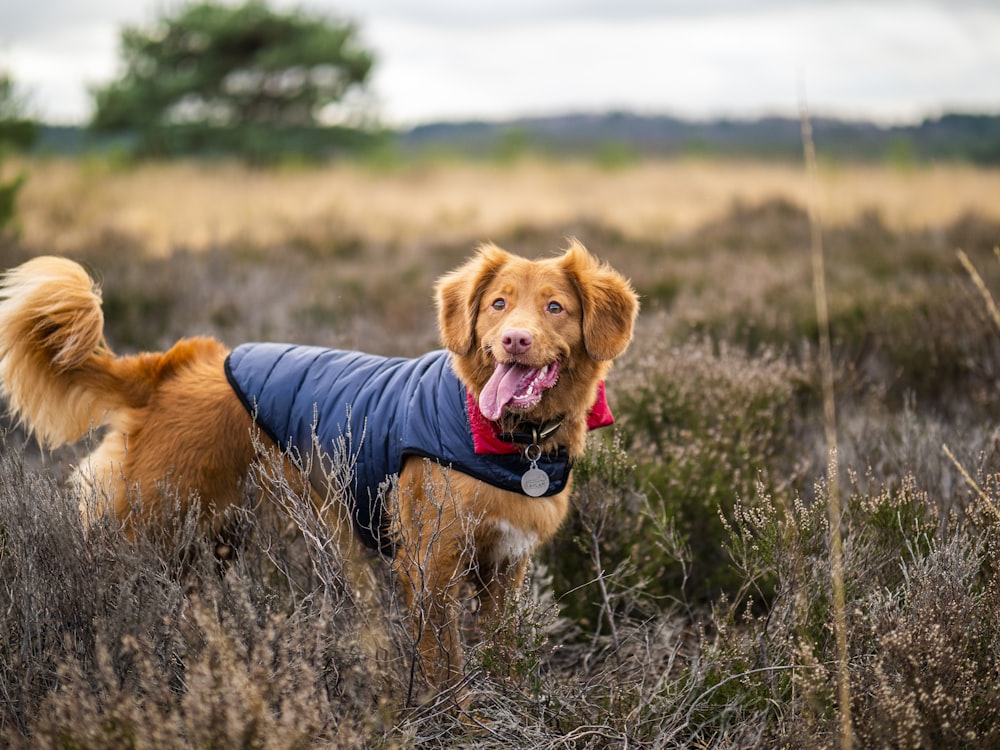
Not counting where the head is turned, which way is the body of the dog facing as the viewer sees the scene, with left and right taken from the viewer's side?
facing the viewer and to the right of the viewer

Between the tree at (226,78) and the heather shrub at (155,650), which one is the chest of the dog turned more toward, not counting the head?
the heather shrub

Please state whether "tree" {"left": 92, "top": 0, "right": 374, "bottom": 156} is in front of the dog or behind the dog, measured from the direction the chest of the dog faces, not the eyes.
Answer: behind

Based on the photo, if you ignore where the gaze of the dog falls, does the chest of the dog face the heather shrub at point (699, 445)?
no

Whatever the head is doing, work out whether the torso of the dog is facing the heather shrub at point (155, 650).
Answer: no

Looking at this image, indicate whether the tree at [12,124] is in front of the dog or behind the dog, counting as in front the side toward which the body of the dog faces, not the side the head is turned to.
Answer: behind
